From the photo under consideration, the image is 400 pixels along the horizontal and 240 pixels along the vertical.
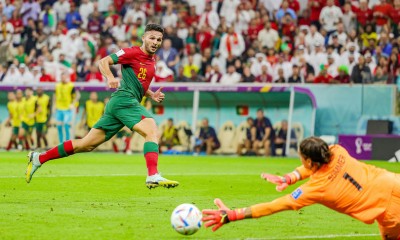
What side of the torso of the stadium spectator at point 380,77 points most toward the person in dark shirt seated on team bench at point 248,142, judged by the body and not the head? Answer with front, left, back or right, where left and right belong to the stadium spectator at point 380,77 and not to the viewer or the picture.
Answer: right

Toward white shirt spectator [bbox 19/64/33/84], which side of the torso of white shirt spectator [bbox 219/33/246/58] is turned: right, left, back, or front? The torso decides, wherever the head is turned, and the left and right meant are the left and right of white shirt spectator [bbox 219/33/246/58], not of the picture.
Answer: right

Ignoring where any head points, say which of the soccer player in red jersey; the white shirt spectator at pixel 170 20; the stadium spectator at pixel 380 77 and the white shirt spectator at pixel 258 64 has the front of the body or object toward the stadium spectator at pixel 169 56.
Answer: the white shirt spectator at pixel 170 20

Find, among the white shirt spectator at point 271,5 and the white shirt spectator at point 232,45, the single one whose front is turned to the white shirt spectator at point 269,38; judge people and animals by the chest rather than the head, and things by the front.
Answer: the white shirt spectator at point 271,5

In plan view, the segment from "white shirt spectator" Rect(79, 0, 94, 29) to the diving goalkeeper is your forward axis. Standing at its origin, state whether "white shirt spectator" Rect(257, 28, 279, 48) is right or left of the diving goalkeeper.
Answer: left

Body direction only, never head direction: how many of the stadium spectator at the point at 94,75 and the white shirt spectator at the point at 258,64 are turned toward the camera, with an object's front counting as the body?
2

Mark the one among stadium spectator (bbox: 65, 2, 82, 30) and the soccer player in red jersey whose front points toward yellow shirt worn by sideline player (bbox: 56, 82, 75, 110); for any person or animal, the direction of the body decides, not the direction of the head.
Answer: the stadium spectator
